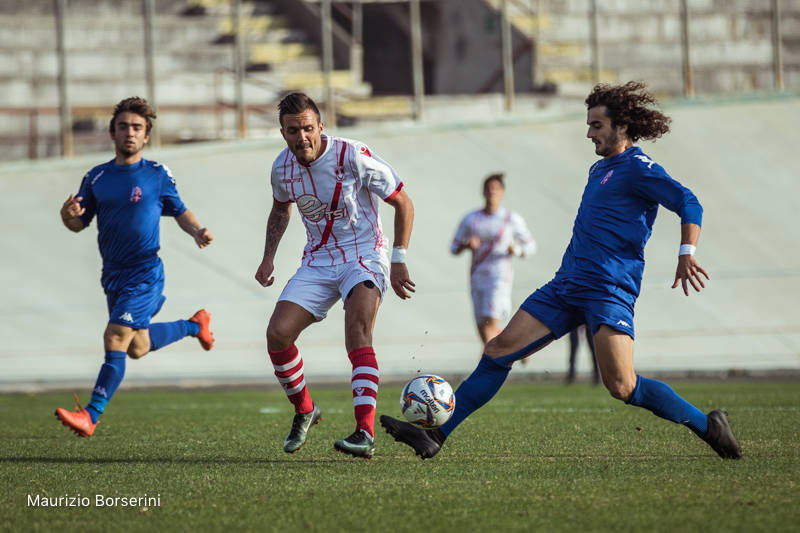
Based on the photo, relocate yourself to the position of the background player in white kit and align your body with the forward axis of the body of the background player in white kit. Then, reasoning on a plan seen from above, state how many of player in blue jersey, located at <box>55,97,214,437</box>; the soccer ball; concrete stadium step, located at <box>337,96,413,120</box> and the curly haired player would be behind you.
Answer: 1

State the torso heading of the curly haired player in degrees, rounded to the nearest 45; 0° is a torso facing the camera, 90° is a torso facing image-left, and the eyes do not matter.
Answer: approximately 45°

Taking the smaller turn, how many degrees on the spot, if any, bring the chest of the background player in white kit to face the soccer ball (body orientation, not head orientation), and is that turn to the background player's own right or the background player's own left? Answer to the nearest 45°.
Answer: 0° — they already face it

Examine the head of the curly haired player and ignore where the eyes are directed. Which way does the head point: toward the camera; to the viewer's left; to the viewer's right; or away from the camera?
to the viewer's left

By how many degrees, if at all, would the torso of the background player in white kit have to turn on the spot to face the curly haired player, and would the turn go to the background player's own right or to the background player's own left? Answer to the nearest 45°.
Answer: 0° — they already face them

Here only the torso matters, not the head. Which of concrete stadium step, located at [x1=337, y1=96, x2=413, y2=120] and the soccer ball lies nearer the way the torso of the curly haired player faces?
the soccer ball

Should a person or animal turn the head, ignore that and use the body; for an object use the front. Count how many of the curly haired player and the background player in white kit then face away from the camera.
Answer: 0

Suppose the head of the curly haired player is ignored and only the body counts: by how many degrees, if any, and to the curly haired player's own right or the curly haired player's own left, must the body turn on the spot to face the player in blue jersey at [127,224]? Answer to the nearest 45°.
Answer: approximately 90° to the curly haired player's own right

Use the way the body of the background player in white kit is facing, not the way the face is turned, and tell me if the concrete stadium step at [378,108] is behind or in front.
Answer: behind

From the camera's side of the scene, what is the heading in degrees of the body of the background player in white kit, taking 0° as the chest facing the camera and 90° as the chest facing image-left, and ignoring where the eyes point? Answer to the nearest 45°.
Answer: approximately 0°
